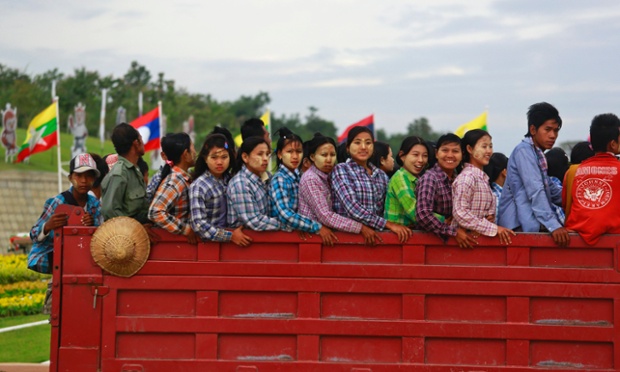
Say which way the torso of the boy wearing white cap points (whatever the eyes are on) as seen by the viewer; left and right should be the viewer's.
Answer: facing the viewer and to the right of the viewer

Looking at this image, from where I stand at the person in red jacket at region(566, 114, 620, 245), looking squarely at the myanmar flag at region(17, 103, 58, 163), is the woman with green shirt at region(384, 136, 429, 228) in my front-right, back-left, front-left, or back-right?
front-left

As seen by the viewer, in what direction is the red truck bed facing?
to the viewer's right

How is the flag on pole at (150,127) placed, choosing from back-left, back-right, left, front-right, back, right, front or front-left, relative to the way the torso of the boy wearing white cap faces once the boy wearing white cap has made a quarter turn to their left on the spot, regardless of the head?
front-left
